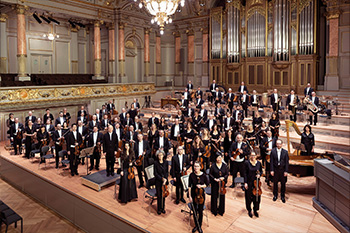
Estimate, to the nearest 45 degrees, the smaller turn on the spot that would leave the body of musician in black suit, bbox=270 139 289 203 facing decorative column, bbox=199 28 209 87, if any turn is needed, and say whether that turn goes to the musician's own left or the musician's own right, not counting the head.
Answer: approximately 180°

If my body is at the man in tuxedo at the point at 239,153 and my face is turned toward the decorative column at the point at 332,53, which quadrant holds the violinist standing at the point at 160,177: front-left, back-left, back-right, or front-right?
back-left

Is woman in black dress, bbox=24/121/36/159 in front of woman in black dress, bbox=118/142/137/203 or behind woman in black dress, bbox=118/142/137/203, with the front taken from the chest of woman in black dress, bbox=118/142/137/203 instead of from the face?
behind

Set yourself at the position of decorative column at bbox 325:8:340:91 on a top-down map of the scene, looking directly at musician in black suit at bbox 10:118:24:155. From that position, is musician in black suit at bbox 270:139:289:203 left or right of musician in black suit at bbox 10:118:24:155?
left

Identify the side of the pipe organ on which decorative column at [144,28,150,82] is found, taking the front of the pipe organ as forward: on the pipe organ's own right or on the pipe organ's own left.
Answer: on the pipe organ's own right

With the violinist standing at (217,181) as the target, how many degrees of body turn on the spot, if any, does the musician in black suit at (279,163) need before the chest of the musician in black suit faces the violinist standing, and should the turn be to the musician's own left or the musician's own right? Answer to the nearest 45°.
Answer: approximately 45° to the musician's own right
